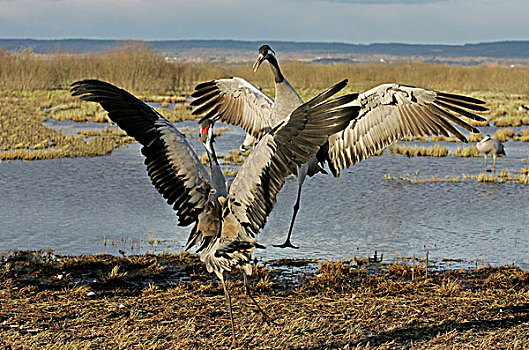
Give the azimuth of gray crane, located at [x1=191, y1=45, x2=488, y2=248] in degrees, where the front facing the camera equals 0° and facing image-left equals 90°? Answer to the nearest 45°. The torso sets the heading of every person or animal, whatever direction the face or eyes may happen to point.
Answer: approximately 45°

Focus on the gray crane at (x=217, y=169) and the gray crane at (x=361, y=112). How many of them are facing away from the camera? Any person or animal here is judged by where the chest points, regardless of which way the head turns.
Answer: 1

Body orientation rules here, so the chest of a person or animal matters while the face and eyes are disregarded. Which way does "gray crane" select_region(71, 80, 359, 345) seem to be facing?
away from the camera

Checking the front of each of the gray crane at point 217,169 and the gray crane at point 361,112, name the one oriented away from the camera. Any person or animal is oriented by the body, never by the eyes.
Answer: the gray crane at point 217,169

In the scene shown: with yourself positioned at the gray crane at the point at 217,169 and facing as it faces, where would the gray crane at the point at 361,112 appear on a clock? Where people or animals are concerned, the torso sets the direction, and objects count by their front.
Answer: the gray crane at the point at 361,112 is roughly at 1 o'clock from the gray crane at the point at 217,169.

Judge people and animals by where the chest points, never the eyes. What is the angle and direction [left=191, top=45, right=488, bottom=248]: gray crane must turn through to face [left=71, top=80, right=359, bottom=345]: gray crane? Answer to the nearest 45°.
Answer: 0° — it already faces it
